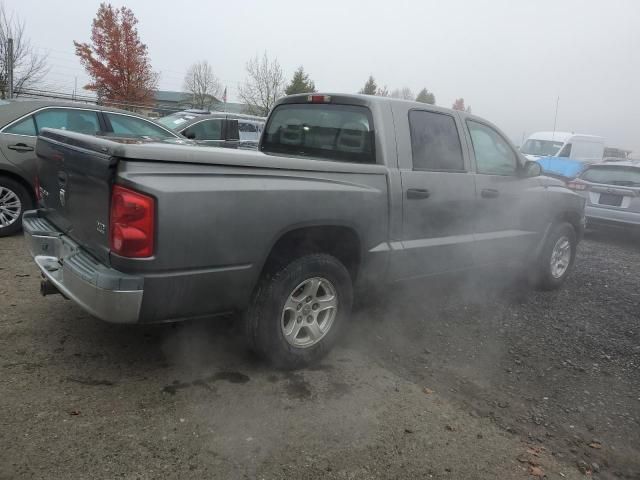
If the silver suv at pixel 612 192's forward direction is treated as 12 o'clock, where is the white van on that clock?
The white van is roughly at 10 o'clock from the silver suv.

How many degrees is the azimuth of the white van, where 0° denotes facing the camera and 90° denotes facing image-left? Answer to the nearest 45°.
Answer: approximately 45°

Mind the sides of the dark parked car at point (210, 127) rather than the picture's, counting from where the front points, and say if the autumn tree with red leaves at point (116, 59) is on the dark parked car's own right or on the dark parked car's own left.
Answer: on the dark parked car's own right

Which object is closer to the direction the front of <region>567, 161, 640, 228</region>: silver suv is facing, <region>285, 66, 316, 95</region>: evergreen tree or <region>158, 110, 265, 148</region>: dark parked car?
the evergreen tree

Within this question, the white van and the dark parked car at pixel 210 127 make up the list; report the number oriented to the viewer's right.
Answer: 0

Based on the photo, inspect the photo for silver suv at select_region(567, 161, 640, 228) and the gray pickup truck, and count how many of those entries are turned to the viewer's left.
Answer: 0

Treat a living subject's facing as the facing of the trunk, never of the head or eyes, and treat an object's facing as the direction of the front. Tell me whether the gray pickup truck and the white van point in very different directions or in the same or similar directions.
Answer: very different directions

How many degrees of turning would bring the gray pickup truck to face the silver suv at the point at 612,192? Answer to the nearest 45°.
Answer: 0° — it already faces it

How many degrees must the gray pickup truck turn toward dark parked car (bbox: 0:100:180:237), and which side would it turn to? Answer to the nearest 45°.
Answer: approximately 90° to its left

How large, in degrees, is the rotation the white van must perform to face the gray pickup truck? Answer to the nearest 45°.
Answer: approximately 45° to its left

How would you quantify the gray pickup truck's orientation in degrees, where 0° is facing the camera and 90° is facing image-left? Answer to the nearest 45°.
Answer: approximately 225°

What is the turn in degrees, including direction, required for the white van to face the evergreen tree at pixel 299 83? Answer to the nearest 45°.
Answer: approximately 90° to its right

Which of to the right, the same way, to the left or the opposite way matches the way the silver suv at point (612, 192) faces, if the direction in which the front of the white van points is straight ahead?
the opposite way

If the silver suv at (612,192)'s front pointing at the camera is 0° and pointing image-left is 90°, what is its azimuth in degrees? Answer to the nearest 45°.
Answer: approximately 225°

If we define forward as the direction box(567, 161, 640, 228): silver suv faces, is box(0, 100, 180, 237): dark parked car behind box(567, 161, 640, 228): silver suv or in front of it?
behind

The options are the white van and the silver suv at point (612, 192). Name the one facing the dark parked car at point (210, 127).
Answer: the white van
